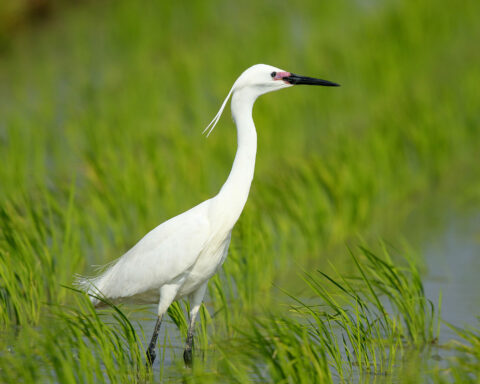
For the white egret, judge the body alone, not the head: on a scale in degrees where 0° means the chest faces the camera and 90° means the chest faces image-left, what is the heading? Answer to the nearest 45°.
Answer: approximately 270°
